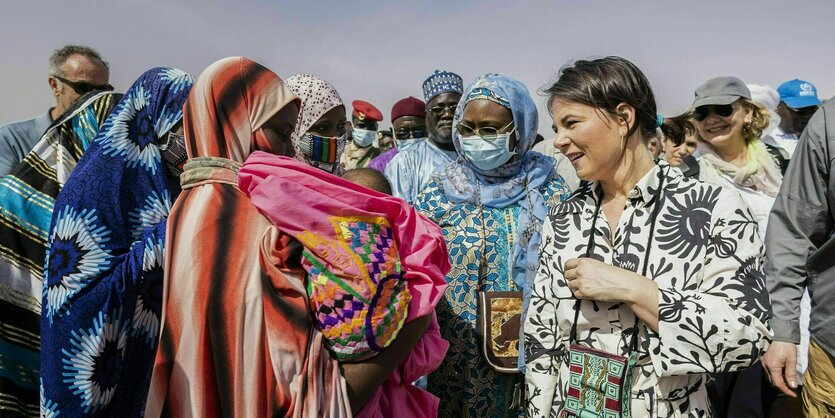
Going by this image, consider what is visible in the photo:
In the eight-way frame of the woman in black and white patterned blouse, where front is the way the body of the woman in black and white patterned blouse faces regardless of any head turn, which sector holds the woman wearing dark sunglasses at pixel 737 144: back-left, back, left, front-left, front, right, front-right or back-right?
back-right

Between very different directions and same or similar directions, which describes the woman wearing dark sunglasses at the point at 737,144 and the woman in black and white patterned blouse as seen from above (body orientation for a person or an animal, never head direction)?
same or similar directions

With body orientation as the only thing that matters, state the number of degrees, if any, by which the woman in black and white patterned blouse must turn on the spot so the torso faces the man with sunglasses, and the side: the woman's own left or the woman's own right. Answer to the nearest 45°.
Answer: approximately 45° to the woman's own right

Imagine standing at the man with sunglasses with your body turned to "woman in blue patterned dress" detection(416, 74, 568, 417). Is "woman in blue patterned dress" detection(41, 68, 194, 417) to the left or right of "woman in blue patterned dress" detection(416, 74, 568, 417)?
right

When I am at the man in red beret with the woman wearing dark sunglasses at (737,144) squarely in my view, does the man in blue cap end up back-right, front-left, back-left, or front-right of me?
front-left

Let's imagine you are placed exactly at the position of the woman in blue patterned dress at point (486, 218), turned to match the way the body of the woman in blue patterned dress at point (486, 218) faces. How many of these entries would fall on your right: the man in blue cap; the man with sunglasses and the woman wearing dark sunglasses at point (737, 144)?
1

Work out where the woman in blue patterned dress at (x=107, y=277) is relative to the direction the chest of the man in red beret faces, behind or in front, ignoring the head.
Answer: in front

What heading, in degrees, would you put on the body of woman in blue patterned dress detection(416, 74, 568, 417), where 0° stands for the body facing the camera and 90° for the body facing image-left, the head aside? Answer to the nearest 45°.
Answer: approximately 0°

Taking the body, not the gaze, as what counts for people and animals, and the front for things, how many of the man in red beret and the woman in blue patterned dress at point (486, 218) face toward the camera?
2

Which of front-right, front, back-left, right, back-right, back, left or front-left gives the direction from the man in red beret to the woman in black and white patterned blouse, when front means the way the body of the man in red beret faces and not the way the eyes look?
front

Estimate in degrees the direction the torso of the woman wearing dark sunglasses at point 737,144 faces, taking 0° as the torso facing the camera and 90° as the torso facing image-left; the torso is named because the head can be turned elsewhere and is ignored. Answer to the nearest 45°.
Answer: approximately 45°

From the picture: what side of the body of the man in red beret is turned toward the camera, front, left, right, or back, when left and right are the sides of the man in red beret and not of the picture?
front

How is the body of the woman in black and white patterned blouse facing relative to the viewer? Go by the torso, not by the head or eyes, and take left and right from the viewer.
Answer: facing the viewer and to the left of the viewer
